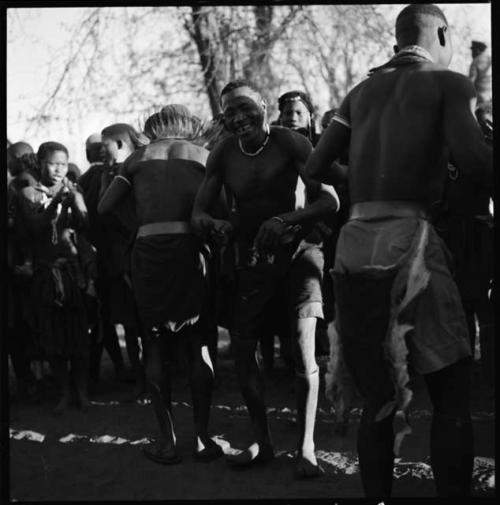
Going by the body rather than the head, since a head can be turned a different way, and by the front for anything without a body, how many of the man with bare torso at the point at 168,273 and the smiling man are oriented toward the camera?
1

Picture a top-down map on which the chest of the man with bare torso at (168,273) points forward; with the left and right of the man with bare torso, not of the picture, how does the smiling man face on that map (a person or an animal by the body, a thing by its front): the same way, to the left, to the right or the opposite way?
the opposite way

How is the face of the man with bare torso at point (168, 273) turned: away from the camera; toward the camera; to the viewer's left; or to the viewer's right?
away from the camera

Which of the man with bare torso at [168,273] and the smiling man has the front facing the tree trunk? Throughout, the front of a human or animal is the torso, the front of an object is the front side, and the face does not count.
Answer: the man with bare torso

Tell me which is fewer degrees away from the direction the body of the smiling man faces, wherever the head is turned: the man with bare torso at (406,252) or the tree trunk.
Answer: the man with bare torso

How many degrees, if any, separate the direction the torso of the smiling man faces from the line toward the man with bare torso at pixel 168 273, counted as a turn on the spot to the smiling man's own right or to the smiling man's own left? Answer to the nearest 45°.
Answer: approximately 135° to the smiling man's own right

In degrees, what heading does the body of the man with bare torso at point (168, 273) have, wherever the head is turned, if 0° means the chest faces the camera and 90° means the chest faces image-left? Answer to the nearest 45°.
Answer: approximately 180°

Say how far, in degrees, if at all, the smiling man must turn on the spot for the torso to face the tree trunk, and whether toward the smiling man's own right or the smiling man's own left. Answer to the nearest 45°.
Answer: approximately 180°

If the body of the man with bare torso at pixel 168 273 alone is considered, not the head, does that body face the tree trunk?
yes
